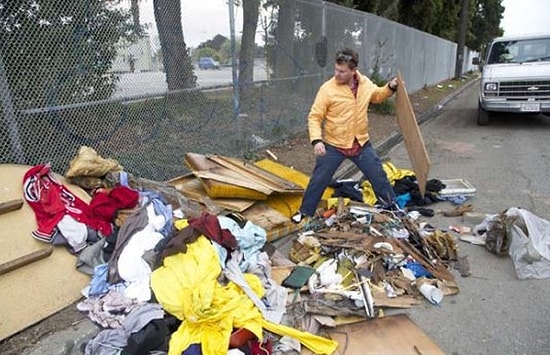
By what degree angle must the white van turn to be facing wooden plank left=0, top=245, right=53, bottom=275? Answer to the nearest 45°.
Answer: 0° — it already faces it

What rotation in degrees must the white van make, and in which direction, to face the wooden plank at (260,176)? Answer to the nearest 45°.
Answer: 0° — it already faces it
